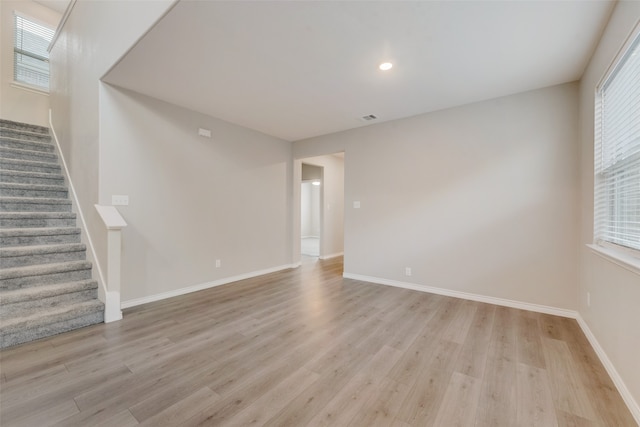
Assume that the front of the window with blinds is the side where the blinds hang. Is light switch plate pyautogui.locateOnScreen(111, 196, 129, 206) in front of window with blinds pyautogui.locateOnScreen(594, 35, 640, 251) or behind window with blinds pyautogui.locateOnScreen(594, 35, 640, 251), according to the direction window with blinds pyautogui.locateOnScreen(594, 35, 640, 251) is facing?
in front

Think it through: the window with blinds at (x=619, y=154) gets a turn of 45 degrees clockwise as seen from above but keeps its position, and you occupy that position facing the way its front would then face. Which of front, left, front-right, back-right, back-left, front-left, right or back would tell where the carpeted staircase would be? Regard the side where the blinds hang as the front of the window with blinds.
left

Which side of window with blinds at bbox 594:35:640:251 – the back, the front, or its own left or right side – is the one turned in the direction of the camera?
left

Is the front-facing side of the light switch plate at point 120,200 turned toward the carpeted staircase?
no

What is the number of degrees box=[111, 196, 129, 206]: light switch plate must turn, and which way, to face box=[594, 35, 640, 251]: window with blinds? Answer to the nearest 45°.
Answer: approximately 45° to its left

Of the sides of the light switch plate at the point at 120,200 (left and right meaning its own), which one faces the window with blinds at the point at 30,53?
back

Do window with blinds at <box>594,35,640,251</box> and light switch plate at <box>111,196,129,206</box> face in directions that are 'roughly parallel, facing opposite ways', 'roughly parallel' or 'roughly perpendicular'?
roughly parallel, facing opposite ways

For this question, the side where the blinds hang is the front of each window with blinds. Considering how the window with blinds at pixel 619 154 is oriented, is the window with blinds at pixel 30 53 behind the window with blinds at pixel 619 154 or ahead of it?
ahead
